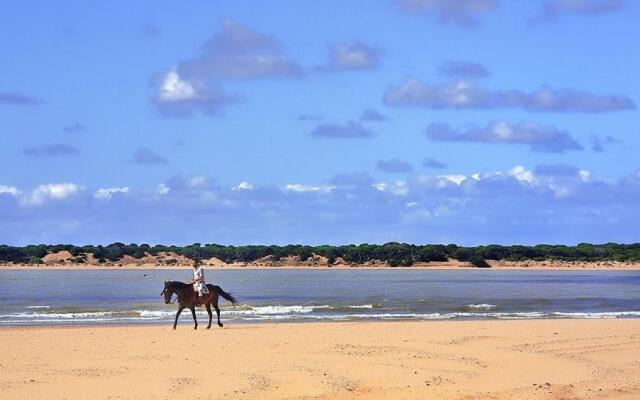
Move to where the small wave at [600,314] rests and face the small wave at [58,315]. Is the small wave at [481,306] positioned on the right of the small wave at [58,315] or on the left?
right

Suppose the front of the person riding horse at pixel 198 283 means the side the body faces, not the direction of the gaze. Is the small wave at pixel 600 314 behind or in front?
behind

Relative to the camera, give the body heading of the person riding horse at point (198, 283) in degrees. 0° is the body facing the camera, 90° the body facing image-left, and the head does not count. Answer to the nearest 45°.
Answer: approximately 90°

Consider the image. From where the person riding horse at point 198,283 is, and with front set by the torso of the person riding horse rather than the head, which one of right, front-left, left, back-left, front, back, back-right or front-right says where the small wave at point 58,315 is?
front-right

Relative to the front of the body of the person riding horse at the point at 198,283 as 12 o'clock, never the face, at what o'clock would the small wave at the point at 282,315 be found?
The small wave is roughly at 4 o'clock from the person riding horse.

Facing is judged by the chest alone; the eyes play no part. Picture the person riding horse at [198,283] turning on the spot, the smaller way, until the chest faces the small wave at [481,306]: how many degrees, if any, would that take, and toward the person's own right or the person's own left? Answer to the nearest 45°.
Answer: approximately 135° to the person's own right
